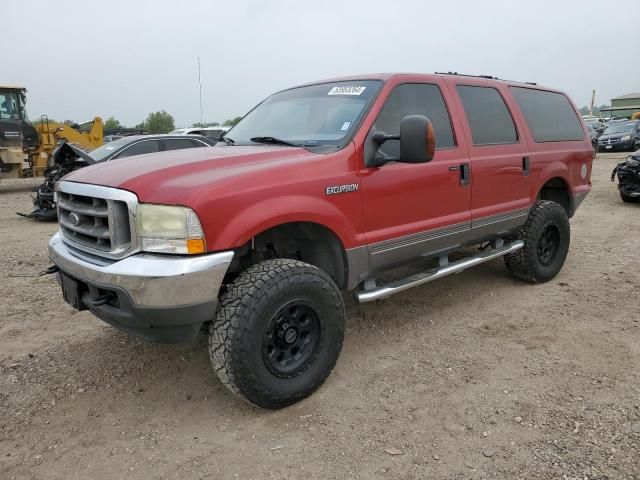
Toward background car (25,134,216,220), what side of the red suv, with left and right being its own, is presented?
right

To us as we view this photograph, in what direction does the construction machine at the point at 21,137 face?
facing to the right of the viewer

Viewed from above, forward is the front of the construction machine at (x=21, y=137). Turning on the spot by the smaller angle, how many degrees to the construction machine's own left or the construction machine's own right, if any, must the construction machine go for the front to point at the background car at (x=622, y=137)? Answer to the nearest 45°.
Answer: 0° — it already faces it

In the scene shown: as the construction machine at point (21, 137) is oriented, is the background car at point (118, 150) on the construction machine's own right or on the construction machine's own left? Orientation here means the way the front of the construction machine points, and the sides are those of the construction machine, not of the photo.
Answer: on the construction machine's own right

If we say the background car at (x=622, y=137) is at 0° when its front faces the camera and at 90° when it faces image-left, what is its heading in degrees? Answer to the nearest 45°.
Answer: approximately 45°

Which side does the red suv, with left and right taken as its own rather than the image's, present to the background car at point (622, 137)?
back

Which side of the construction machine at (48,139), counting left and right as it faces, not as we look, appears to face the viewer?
right

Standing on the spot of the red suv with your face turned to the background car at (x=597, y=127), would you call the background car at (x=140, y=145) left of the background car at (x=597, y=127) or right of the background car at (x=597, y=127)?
left

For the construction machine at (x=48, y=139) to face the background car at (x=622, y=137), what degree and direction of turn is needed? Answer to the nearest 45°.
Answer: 0° — it already faces it
